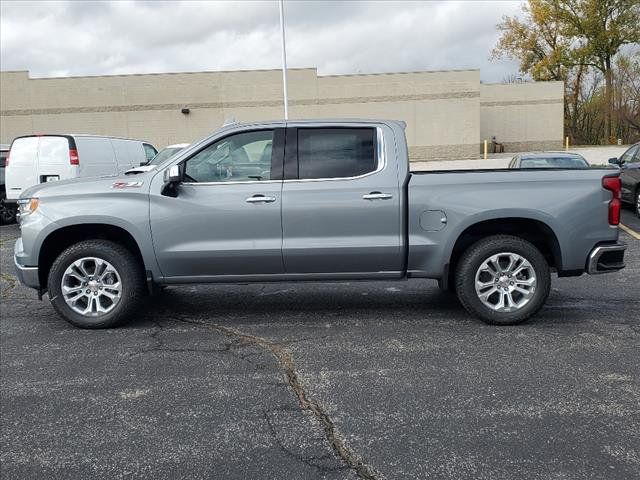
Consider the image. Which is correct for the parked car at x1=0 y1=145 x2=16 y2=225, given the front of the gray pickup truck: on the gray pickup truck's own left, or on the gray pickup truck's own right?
on the gray pickup truck's own right

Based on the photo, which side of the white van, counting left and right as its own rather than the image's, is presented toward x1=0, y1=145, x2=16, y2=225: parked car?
left

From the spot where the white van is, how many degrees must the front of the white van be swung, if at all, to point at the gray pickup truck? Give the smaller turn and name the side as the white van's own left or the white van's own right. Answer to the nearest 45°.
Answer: approximately 135° to the white van's own right

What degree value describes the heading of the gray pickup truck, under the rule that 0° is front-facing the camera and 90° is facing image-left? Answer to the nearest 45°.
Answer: approximately 90°

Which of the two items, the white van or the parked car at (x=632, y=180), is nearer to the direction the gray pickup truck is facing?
the white van

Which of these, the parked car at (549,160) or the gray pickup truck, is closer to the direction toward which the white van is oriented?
the parked car
